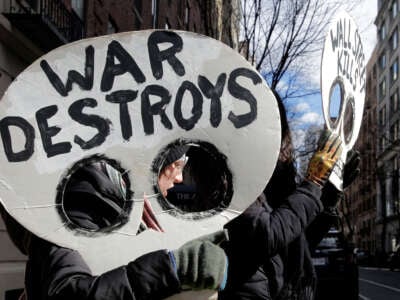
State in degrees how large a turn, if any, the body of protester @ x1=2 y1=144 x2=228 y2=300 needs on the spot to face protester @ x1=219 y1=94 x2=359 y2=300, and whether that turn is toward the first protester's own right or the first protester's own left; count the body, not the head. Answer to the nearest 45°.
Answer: approximately 45° to the first protester's own left

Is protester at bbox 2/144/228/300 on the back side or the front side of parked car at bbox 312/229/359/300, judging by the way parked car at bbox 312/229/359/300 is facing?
on the back side

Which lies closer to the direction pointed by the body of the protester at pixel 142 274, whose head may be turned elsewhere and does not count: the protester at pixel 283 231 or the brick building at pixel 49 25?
the protester

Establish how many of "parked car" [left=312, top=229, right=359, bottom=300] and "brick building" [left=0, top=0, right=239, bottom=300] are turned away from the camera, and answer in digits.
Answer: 1

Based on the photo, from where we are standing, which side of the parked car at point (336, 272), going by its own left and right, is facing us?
back

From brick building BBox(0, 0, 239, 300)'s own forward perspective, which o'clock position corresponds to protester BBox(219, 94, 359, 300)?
The protester is roughly at 1 o'clock from the brick building.
